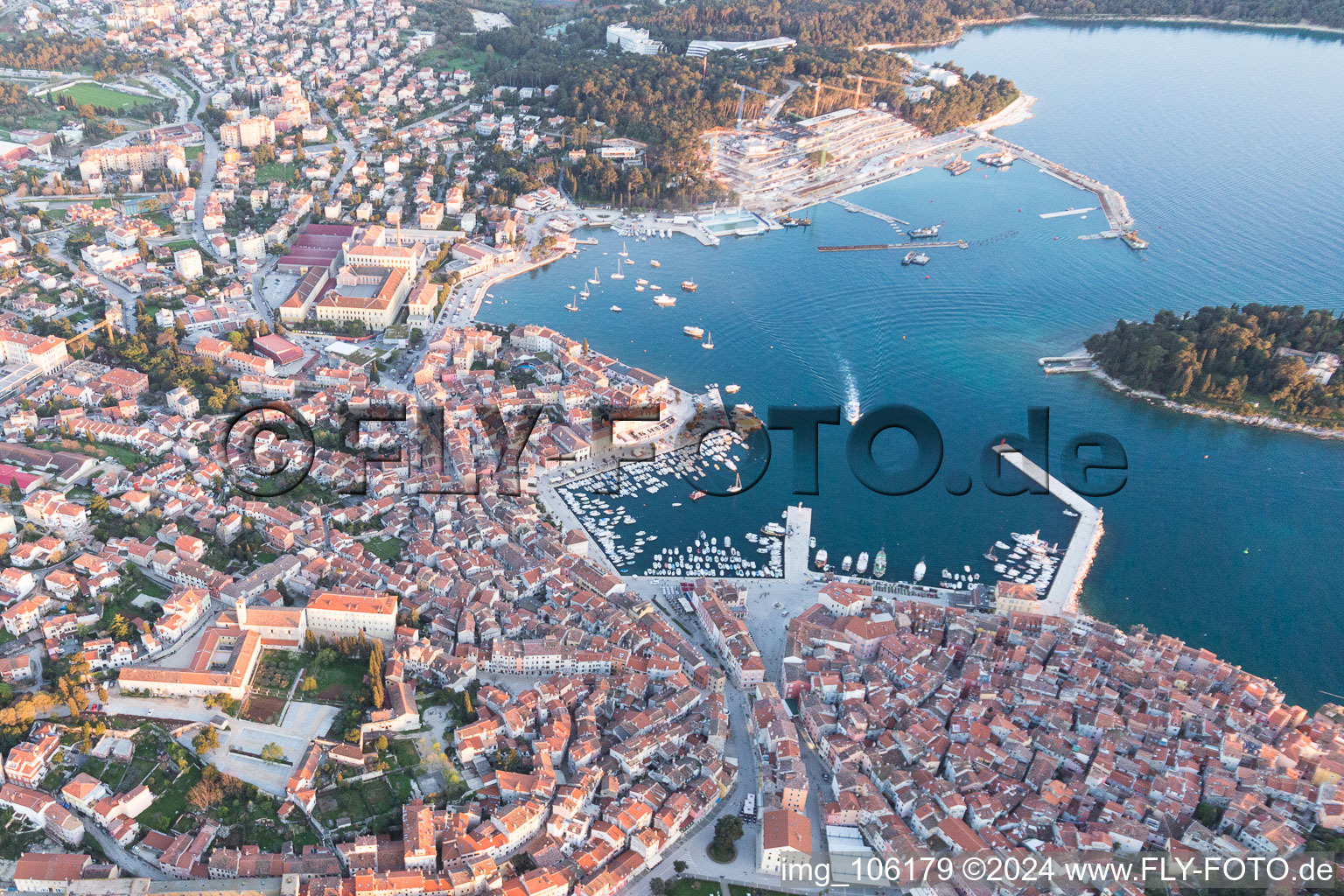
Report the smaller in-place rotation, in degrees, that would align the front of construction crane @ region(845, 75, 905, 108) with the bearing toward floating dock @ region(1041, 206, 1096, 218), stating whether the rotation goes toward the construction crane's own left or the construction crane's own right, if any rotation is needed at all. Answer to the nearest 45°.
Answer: approximately 45° to the construction crane's own right

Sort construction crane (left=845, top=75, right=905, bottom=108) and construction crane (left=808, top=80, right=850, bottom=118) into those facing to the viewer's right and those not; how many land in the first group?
2

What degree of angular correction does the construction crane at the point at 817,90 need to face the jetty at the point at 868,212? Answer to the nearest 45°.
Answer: approximately 90° to its right

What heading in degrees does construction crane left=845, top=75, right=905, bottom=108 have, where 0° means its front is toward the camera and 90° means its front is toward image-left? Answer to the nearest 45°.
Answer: approximately 270°

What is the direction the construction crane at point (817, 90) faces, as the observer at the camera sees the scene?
facing to the right of the viewer
